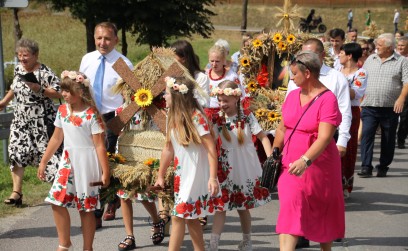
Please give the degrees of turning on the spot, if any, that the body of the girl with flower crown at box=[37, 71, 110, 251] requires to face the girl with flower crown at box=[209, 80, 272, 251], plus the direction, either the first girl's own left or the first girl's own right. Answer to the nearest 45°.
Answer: approximately 135° to the first girl's own left

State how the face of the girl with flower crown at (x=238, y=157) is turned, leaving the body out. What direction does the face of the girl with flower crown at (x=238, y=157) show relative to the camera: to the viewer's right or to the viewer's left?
to the viewer's left

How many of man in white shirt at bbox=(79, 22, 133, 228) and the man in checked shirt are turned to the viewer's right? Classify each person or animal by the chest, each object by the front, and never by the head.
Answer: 0

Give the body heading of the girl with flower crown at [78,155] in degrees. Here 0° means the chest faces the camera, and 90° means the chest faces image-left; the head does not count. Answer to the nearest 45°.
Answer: approximately 45°

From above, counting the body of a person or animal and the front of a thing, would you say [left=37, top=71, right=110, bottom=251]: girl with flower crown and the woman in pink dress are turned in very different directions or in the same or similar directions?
same or similar directions

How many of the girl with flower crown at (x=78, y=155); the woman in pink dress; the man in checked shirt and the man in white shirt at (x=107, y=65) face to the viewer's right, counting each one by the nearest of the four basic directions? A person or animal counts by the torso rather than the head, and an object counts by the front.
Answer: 0

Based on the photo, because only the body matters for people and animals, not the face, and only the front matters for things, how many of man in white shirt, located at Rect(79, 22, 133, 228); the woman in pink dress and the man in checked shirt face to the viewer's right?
0

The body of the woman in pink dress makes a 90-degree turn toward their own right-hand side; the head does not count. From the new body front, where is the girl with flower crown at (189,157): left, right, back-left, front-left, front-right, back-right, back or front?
front-left

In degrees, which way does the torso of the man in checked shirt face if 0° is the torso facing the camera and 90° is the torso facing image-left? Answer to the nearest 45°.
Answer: approximately 45°

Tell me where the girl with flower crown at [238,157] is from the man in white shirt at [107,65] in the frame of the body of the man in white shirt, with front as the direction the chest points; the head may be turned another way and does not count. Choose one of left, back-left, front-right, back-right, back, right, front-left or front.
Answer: left

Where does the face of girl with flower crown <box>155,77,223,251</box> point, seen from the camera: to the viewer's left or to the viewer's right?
to the viewer's left

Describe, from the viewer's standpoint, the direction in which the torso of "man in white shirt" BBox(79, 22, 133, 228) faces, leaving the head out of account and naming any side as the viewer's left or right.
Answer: facing the viewer and to the left of the viewer

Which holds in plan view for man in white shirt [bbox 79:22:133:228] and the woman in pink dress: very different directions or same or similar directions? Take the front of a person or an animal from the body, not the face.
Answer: same or similar directions

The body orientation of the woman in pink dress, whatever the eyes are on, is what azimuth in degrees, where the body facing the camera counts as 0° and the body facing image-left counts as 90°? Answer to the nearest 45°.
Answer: approximately 45°

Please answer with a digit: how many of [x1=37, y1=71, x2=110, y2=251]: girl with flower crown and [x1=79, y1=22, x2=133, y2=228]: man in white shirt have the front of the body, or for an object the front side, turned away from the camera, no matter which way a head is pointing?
0
